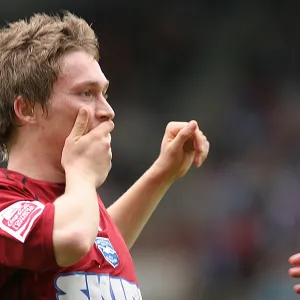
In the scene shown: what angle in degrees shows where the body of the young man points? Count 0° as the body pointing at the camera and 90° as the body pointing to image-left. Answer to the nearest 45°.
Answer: approximately 315°

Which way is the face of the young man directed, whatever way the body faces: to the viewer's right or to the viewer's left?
to the viewer's right
